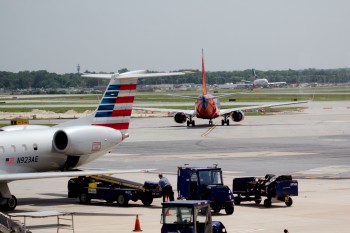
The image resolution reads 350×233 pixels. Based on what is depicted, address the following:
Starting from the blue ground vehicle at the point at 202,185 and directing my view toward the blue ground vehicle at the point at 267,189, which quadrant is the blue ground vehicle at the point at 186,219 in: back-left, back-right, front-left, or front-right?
back-right

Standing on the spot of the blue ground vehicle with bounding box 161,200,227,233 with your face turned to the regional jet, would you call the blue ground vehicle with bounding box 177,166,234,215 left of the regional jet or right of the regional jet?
right

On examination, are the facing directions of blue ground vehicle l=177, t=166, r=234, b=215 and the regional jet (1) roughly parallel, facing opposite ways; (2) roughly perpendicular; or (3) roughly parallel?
roughly perpendicular

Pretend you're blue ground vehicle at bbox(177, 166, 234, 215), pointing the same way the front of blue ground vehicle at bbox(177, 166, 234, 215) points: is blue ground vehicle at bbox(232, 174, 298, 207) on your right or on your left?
on your left

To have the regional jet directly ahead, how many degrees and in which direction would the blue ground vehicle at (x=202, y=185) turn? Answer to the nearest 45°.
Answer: approximately 135° to its right

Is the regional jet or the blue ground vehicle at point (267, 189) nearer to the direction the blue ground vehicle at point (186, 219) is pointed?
the blue ground vehicle

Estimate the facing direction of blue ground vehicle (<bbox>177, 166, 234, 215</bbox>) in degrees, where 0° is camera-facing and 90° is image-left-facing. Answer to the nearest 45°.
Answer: approximately 315°

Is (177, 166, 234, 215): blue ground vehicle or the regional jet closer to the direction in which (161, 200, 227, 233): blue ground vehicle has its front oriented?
the blue ground vehicle

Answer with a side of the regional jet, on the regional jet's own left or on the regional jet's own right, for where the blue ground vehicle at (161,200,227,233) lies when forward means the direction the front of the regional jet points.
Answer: on the regional jet's own left

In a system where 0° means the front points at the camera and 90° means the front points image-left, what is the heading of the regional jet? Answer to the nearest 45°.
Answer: approximately 45°

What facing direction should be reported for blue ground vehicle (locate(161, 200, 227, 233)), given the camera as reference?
facing away from the viewer and to the right of the viewer

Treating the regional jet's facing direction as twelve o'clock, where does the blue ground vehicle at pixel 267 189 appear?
The blue ground vehicle is roughly at 8 o'clock from the regional jet.
